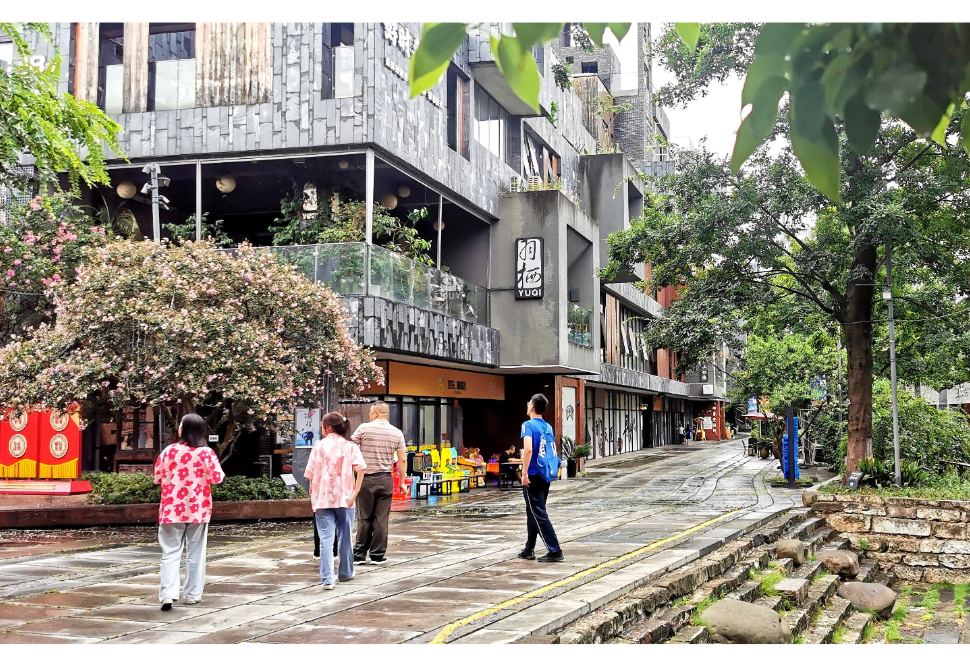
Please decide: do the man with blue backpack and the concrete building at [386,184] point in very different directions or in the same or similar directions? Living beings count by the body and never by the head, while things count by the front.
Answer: very different directions

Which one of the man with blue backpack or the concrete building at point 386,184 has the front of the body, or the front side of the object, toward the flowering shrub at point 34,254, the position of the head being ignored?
the man with blue backpack

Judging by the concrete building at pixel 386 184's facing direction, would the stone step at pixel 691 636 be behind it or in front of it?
in front

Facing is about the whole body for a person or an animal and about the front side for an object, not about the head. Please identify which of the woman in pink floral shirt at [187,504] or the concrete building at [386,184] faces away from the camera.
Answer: the woman in pink floral shirt

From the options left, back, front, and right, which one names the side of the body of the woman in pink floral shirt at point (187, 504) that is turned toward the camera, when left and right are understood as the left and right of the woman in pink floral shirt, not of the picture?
back

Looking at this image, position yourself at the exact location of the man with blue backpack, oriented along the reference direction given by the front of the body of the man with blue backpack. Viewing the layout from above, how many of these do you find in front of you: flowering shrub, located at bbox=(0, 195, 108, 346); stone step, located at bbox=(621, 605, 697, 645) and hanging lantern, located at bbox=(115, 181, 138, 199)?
2

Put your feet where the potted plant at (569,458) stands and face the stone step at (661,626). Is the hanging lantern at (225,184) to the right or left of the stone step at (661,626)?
right

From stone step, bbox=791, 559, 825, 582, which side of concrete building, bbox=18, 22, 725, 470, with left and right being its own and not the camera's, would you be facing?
front

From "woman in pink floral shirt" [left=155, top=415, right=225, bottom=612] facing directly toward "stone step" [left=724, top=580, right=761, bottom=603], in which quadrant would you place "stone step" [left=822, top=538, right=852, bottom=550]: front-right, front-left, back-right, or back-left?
front-left

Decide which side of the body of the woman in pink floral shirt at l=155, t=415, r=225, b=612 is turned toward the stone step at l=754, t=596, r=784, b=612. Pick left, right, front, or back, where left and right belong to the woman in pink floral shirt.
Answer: right

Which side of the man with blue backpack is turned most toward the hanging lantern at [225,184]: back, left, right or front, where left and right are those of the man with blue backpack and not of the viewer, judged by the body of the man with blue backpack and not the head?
front

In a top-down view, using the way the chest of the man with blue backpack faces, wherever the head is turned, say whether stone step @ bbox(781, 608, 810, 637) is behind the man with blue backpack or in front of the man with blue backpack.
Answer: behind
